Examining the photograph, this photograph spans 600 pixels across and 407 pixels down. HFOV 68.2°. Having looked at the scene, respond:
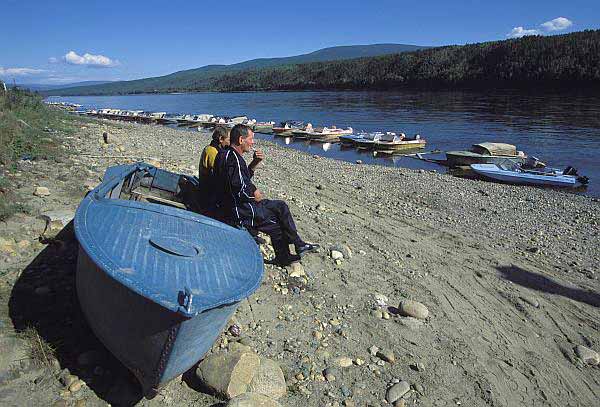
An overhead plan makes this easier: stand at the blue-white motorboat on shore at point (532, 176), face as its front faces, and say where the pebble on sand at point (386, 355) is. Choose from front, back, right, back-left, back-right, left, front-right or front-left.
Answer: left

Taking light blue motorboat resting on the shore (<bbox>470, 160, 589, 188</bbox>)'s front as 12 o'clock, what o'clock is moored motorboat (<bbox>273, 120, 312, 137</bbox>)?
The moored motorboat is roughly at 1 o'clock from the light blue motorboat resting on the shore.

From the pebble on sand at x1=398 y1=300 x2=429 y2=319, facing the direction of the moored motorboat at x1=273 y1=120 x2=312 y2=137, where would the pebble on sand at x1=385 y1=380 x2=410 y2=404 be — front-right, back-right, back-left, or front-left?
back-left

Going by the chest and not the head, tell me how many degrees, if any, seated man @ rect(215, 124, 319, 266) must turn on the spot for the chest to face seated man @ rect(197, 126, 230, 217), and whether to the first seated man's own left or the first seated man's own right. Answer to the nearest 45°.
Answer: approximately 135° to the first seated man's own left

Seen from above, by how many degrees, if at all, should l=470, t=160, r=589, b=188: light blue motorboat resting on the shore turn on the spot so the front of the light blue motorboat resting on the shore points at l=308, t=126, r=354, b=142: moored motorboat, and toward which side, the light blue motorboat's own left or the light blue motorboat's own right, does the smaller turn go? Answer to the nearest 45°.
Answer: approximately 45° to the light blue motorboat's own right

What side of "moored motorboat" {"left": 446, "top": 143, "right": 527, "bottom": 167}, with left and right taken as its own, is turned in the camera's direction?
left

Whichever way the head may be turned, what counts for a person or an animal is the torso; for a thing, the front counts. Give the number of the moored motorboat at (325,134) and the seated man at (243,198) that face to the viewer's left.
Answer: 1

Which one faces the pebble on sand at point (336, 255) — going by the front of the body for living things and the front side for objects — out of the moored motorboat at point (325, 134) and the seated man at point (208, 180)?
the seated man

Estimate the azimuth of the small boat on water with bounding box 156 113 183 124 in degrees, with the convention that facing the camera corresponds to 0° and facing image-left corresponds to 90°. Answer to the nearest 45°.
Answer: approximately 90°

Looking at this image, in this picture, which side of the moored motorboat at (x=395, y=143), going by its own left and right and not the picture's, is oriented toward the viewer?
left

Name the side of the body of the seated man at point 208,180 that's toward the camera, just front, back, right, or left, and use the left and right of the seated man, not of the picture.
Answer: right

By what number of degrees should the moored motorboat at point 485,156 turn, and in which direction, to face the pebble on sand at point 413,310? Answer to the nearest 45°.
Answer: approximately 90° to its left

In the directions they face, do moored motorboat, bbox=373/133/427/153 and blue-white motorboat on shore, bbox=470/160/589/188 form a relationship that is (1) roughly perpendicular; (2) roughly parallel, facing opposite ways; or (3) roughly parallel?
roughly parallel

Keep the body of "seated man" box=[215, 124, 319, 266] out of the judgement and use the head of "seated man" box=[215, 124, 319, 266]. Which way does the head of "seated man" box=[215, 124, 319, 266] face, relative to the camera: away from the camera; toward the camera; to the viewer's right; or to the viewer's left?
to the viewer's right

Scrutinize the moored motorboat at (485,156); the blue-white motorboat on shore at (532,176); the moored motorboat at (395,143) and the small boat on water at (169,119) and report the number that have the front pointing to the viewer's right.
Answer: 0
